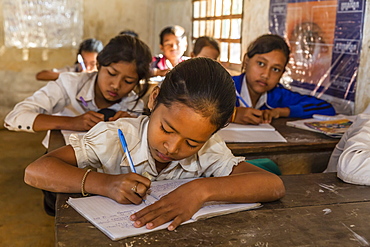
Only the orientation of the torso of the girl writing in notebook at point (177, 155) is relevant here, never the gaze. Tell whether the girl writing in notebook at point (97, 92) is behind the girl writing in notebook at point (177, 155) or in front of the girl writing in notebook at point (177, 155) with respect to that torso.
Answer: behind

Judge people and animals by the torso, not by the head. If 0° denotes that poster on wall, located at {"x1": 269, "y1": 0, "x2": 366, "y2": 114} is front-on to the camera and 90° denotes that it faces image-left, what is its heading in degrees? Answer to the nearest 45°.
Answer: approximately 45°

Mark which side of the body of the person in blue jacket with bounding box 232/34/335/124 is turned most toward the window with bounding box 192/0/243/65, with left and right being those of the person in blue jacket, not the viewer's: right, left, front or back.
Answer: back

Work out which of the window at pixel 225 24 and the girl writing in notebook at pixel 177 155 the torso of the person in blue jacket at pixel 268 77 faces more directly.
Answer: the girl writing in notebook

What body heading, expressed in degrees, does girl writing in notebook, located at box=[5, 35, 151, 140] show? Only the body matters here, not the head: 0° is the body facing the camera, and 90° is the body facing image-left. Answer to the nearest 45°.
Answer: approximately 315°

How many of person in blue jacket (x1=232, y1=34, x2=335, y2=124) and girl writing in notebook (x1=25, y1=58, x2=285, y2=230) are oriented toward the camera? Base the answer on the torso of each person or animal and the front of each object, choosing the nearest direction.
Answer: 2

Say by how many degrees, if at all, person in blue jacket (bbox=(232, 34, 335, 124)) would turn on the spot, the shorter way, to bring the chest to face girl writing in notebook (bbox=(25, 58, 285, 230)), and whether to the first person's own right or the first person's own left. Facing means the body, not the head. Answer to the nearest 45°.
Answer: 0° — they already face them

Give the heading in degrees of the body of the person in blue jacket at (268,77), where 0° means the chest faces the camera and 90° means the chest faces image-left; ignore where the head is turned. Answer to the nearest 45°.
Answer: approximately 0°
